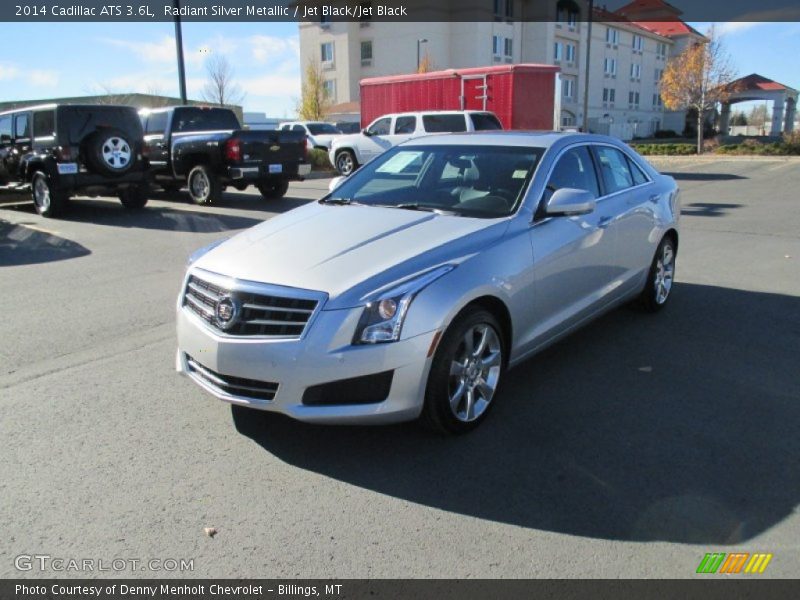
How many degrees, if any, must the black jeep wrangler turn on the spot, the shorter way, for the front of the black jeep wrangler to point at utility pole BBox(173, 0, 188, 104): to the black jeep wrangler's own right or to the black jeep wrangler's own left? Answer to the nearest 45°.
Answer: approximately 45° to the black jeep wrangler's own right

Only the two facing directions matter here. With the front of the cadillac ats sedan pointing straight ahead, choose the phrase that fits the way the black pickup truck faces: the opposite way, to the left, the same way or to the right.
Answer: to the right

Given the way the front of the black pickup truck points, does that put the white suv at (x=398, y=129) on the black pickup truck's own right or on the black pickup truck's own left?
on the black pickup truck's own right

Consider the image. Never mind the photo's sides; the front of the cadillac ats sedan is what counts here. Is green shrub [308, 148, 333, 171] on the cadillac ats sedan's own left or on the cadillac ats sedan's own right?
on the cadillac ats sedan's own right

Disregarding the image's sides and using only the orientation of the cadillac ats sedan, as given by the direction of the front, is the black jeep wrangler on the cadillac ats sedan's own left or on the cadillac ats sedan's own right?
on the cadillac ats sedan's own right

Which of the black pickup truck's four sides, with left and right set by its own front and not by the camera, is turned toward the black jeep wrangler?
left

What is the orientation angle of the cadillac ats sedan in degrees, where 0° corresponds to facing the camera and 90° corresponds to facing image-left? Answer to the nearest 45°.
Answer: approximately 45°

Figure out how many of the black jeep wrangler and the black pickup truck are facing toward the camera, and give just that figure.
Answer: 0

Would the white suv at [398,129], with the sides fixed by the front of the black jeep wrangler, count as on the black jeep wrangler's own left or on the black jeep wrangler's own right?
on the black jeep wrangler's own right

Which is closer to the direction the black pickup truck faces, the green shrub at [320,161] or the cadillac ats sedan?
the green shrub

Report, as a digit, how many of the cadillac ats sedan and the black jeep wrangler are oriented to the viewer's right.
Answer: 0

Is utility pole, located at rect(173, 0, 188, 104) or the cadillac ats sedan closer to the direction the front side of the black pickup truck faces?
the utility pole
